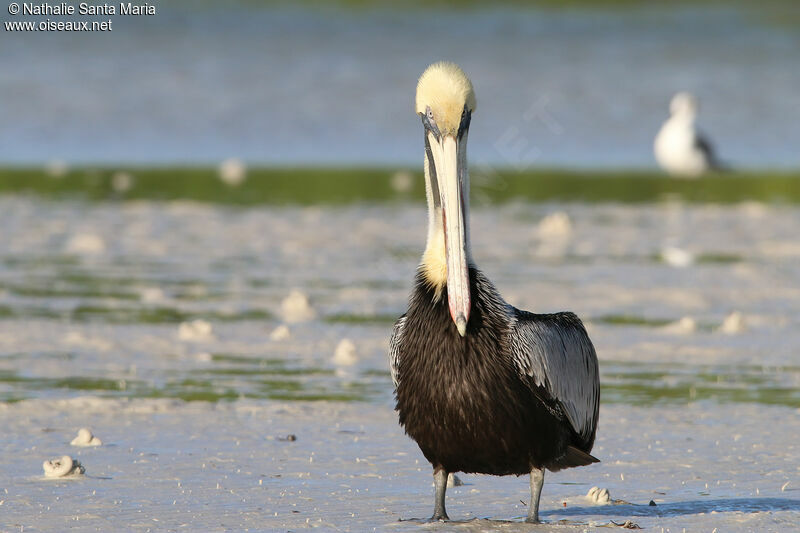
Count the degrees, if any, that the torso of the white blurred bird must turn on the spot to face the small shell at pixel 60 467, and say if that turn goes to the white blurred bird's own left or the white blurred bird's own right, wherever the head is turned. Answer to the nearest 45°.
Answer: approximately 45° to the white blurred bird's own left

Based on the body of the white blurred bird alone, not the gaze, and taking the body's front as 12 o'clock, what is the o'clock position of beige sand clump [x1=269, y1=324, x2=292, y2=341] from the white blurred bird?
The beige sand clump is roughly at 11 o'clock from the white blurred bird.

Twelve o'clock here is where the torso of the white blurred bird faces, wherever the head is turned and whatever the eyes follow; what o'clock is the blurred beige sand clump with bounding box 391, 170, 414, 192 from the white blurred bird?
The blurred beige sand clump is roughly at 12 o'clock from the white blurred bird.

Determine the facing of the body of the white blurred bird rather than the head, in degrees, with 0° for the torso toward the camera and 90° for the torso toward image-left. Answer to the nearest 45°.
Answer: approximately 45°

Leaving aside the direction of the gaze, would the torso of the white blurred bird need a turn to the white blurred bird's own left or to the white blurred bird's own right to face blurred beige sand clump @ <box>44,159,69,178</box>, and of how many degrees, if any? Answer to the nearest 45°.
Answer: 0° — it already faces it

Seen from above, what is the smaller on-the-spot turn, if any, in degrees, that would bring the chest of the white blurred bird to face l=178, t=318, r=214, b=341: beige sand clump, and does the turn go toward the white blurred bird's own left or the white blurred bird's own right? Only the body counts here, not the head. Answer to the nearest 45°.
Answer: approximately 45° to the white blurred bird's own left

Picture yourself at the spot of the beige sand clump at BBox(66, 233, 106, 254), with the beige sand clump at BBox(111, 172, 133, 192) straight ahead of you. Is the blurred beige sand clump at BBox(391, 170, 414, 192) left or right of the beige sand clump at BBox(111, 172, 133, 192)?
right

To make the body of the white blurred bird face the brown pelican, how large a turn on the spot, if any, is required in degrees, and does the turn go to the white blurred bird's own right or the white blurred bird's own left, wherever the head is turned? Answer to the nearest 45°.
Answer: approximately 45° to the white blurred bird's own left

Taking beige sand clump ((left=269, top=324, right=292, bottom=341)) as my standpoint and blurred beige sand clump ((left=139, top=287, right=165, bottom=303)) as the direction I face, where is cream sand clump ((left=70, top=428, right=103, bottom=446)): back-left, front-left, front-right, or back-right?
back-left

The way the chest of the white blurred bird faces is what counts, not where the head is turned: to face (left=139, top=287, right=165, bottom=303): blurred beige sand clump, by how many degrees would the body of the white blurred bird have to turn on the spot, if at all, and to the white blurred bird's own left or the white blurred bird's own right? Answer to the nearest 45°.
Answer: approximately 45° to the white blurred bird's own left

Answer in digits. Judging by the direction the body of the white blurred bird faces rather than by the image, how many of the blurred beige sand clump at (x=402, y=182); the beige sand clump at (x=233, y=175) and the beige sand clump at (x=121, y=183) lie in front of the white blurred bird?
3
